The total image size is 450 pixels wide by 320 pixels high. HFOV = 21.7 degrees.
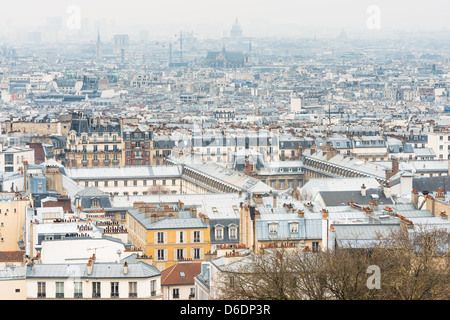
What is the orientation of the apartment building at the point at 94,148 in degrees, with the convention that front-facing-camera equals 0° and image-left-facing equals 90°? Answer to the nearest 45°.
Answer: approximately 0°

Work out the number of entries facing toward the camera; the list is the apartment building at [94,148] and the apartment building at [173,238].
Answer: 2

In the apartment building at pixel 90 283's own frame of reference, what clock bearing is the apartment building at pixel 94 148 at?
the apartment building at pixel 94 148 is roughly at 6 o'clock from the apartment building at pixel 90 283.

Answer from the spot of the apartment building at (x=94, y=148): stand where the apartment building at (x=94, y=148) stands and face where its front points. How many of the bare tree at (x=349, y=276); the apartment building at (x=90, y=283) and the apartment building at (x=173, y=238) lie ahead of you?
3

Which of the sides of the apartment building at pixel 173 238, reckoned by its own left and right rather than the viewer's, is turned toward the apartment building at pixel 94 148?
back

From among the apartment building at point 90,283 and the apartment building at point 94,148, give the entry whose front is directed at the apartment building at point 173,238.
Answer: the apartment building at point 94,148
